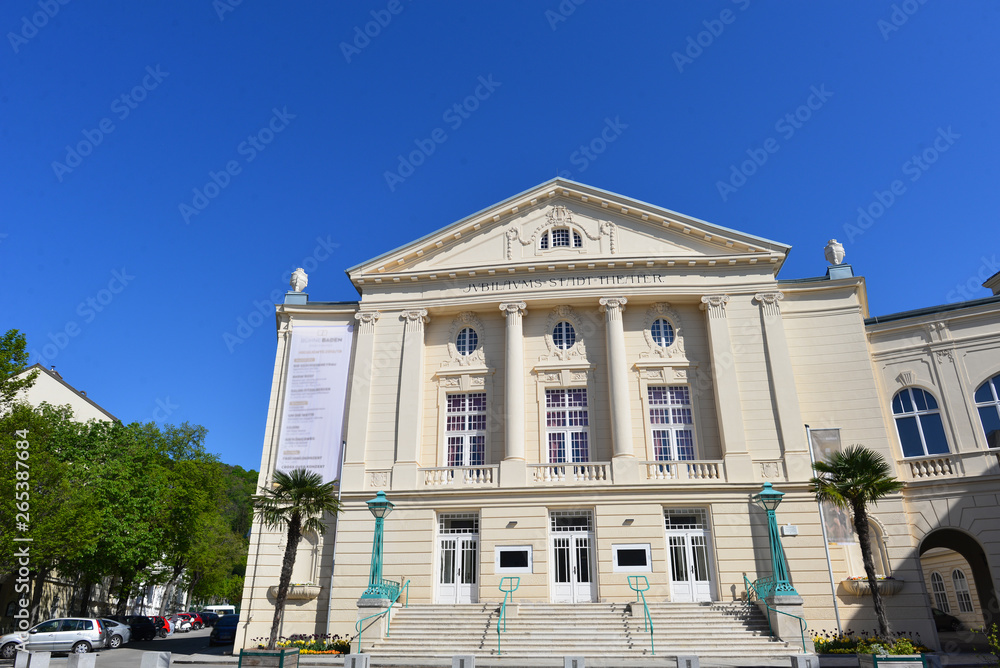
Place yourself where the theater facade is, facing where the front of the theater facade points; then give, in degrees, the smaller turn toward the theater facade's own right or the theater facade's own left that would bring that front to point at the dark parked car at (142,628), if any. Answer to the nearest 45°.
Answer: approximately 90° to the theater facade's own right

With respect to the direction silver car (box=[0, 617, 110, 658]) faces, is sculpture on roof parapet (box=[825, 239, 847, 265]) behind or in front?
behind

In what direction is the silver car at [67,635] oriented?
to the viewer's left

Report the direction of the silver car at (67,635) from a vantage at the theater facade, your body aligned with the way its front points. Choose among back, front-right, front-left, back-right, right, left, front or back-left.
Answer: right

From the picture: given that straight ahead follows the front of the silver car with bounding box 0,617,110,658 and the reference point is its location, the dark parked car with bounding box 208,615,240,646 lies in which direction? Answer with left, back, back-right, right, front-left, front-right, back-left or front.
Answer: back

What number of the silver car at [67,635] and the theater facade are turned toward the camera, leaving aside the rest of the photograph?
1

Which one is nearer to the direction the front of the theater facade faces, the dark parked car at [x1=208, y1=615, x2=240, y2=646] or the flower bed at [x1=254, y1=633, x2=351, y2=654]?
the flower bed

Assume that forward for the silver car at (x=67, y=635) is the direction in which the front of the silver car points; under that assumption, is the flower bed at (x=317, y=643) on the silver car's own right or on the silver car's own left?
on the silver car's own left

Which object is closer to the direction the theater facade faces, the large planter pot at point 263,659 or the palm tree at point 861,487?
the large planter pot
